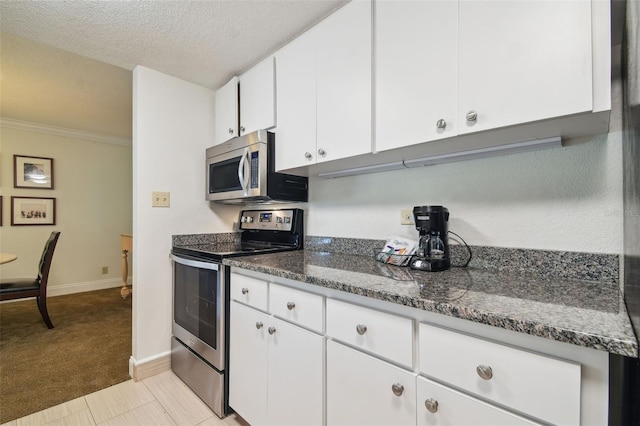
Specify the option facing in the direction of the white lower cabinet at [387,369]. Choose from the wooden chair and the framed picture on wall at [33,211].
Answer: the framed picture on wall

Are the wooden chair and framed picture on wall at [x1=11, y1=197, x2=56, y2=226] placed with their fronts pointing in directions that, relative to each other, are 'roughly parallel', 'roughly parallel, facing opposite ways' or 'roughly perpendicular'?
roughly perpendicular

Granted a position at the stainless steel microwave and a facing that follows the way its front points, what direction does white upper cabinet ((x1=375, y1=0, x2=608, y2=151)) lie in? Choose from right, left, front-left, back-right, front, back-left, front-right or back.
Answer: left

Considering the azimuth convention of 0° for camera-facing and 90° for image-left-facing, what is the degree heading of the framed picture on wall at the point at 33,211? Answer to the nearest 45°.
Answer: approximately 0°

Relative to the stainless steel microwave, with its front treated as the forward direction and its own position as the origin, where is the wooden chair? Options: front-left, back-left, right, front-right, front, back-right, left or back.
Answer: right

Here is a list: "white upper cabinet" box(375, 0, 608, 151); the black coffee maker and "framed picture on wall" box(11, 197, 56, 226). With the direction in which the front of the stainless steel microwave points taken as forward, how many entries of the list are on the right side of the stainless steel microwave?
1

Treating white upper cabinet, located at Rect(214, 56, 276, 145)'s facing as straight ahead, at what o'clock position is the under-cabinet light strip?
The under-cabinet light strip is roughly at 9 o'clock from the white upper cabinet.

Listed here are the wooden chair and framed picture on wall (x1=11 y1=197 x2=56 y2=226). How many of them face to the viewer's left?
1

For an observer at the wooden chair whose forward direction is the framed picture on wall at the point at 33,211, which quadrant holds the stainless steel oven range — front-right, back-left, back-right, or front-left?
back-right

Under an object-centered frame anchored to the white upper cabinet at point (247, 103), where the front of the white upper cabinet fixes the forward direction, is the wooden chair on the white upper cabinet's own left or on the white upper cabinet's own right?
on the white upper cabinet's own right
